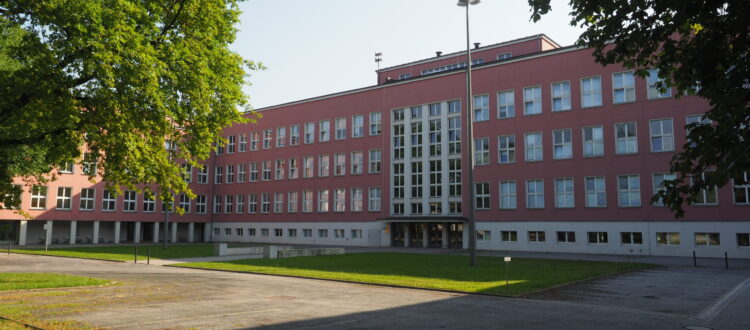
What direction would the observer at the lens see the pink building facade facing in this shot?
facing the viewer and to the left of the viewer

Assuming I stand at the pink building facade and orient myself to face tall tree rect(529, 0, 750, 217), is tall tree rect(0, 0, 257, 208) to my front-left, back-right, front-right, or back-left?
front-right

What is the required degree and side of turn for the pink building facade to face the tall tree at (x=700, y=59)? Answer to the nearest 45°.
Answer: approximately 45° to its left

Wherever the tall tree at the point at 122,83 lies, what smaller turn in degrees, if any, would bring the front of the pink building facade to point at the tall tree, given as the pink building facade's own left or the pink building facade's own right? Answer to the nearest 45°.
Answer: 0° — it already faces it
